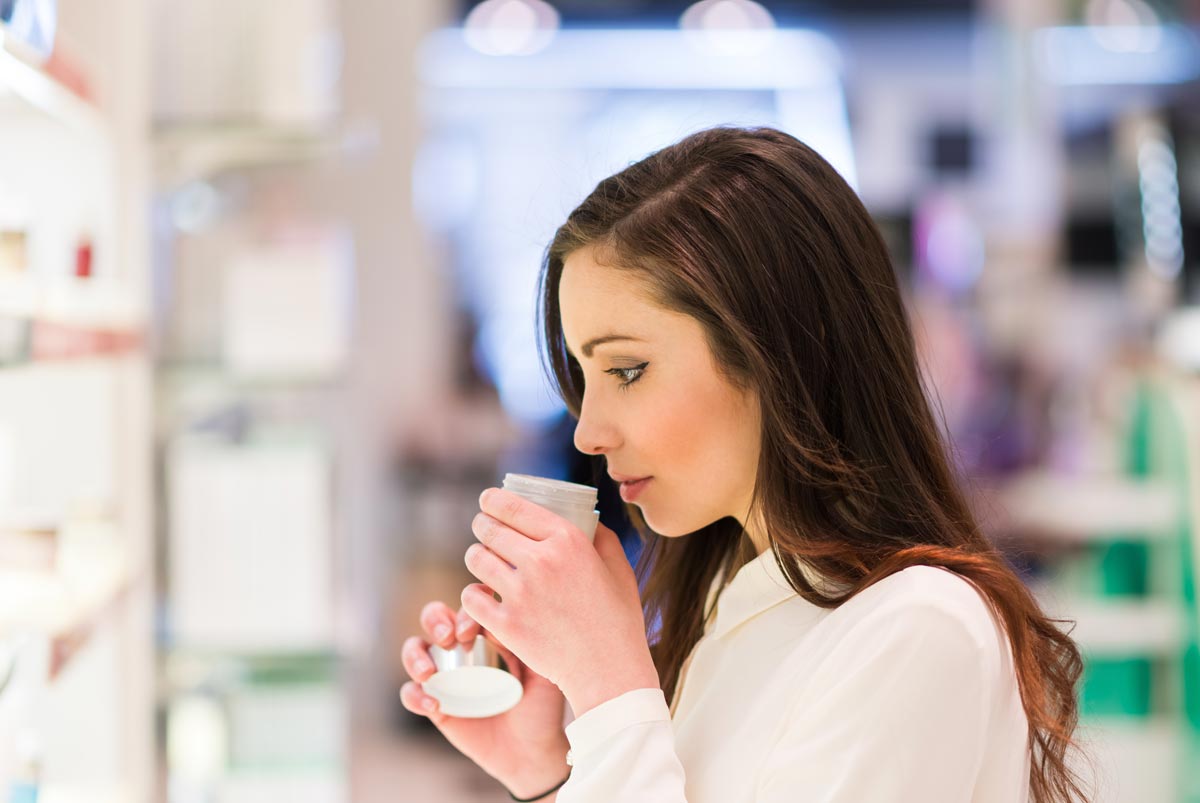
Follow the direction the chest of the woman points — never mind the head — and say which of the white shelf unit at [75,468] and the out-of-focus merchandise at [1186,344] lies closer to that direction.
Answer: the white shelf unit

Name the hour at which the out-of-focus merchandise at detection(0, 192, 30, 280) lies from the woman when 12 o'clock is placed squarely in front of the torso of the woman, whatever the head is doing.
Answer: The out-of-focus merchandise is roughly at 12 o'clock from the woman.

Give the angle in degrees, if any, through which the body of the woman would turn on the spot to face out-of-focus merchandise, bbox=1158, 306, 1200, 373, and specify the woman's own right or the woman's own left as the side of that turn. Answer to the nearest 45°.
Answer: approximately 135° to the woman's own right

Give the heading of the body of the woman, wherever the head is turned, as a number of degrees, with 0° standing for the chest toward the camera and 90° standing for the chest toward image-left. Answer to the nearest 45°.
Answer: approximately 90°
